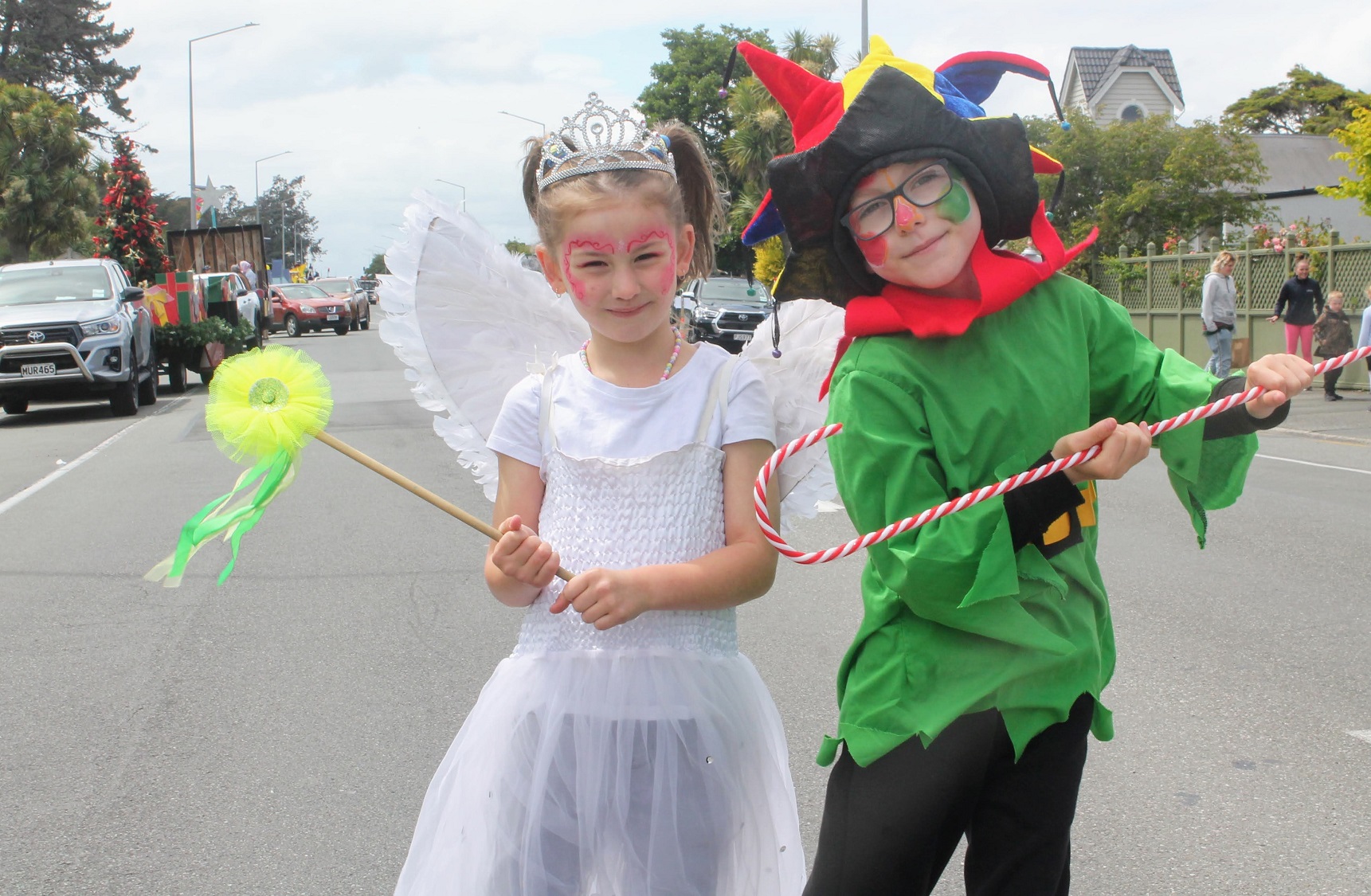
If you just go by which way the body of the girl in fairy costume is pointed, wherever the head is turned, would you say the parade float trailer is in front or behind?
behind

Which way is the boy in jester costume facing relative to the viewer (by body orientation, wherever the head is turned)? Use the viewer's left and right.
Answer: facing the viewer and to the right of the viewer

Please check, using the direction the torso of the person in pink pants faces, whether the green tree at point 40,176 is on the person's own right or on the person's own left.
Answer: on the person's own right
